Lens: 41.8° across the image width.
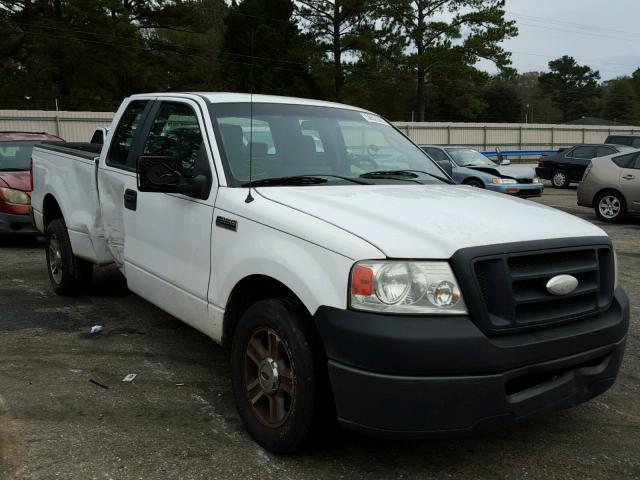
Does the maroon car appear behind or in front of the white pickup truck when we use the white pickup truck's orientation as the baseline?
behind

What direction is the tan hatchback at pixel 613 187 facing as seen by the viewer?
to the viewer's right

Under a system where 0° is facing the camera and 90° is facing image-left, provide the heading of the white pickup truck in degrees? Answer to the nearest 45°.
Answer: approximately 315°

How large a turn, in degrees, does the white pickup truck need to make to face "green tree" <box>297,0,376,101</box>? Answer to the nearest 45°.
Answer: approximately 135° to its left

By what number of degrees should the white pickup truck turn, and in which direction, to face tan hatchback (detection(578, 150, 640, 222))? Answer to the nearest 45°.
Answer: approximately 90° to its left

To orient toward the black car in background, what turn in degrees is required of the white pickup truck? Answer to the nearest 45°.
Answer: approximately 135° to its left
